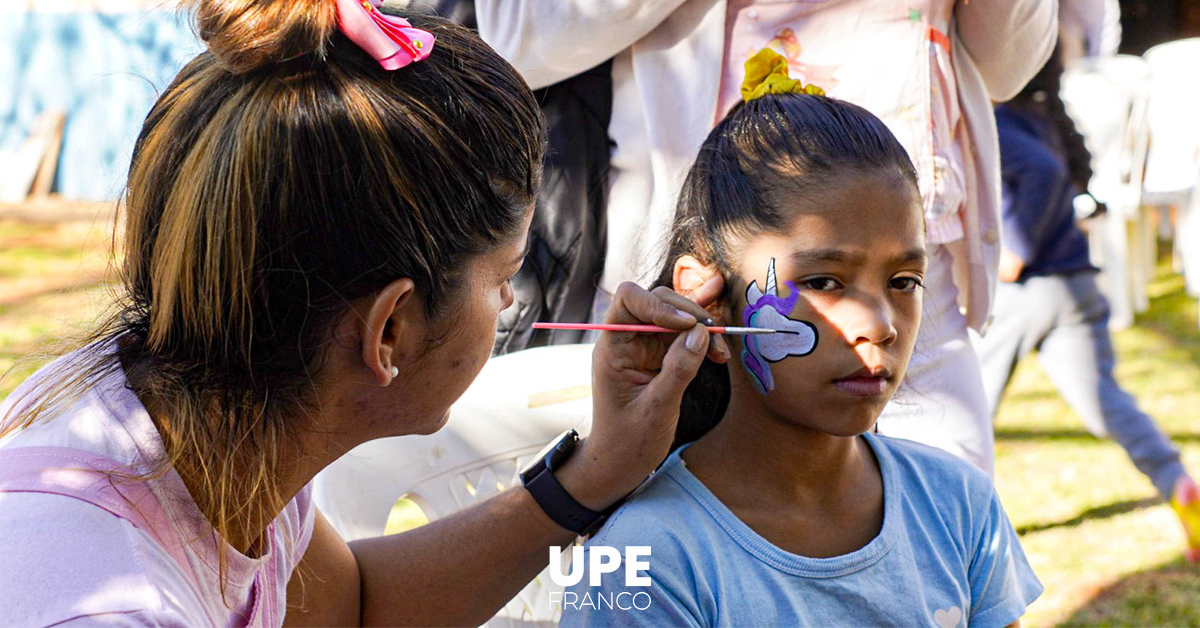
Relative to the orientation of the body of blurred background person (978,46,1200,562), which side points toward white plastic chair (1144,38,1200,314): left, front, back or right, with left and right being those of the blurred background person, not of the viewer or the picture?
right

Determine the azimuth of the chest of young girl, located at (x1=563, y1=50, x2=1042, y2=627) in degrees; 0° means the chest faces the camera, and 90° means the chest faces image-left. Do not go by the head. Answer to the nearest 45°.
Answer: approximately 315°

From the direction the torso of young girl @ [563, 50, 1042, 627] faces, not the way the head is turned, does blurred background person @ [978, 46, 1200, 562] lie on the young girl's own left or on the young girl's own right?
on the young girl's own left

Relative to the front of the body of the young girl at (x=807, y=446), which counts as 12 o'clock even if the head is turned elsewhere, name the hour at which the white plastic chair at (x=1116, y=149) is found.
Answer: The white plastic chair is roughly at 8 o'clock from the young girl.

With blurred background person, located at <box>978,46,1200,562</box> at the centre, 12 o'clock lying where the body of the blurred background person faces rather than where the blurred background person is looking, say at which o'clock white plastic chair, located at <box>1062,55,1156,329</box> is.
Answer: The white plastic chair is roughly at 3 o'clock from the blurred background person.

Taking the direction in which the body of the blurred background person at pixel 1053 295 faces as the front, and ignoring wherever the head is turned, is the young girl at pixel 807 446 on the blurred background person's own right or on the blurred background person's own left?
on the blurred background person's own left
